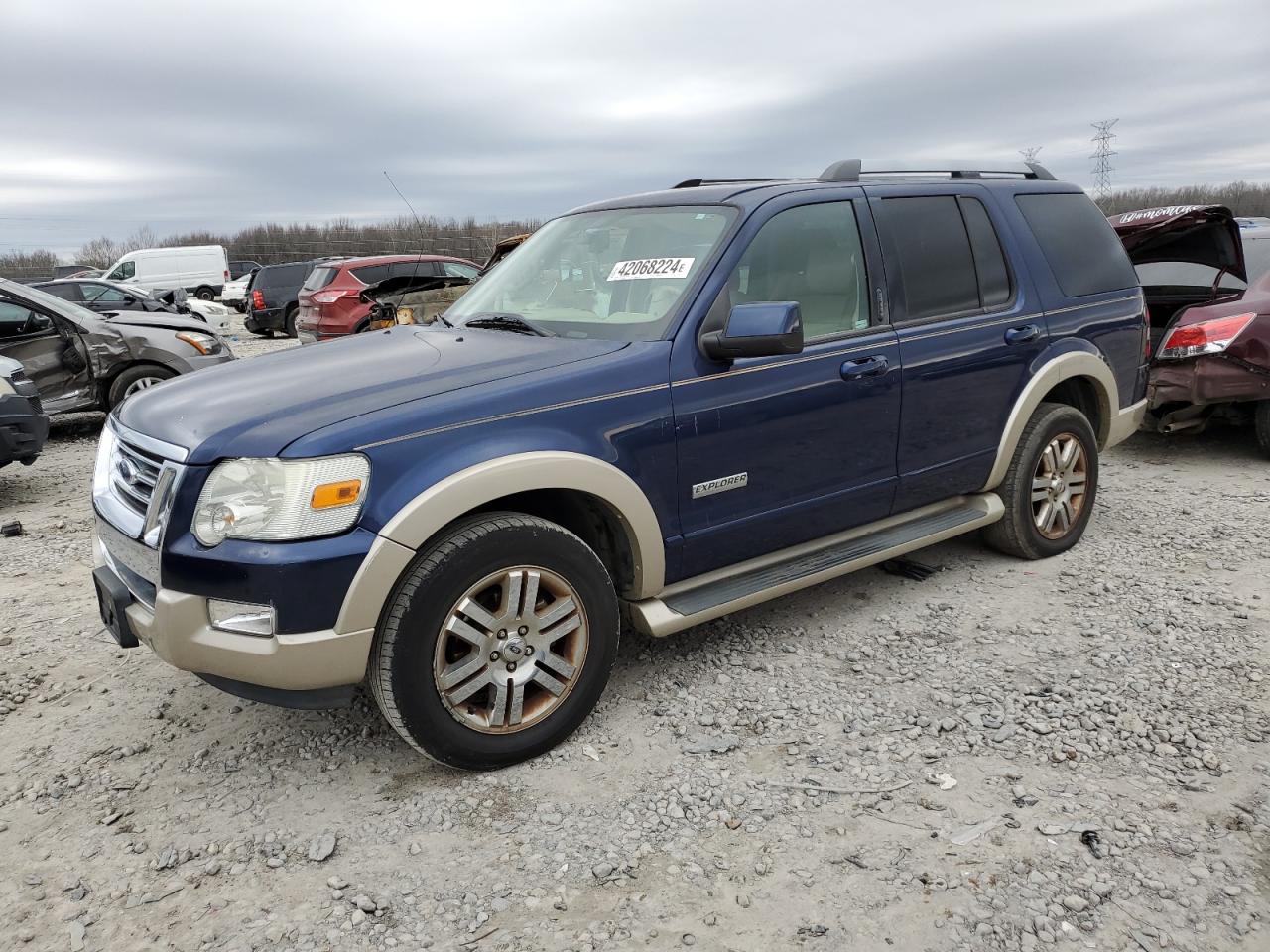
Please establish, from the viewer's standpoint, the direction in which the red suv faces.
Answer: facing away from the viewer and to the right of the viewer

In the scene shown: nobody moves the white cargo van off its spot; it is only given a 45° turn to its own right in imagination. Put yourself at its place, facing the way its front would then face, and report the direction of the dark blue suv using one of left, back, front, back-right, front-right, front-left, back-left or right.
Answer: back-left

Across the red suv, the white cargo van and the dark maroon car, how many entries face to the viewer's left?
1

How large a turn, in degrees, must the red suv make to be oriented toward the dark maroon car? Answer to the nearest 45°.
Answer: approximately 90° to its right

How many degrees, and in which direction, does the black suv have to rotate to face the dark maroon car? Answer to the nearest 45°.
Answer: approximately 135° to its right

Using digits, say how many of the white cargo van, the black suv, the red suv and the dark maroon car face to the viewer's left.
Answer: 1

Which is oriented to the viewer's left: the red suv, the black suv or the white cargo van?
the white cargo van

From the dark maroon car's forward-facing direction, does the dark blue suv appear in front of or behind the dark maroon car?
behind

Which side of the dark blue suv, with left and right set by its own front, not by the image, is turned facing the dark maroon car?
back

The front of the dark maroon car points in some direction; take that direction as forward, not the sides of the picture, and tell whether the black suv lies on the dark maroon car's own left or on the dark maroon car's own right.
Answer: on the dark maroon car's own left

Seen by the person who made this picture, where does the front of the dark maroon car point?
facing away from the viewer and to the right of the viewer

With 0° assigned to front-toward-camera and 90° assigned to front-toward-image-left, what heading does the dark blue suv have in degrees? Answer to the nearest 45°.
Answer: approximately 45°

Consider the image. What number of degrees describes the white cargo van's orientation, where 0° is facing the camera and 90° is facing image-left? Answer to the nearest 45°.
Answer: approximately 90°

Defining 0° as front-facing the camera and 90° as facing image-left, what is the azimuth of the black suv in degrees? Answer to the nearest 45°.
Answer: approximately 225°

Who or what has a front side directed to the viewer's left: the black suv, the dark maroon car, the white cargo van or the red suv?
the white cargo van
